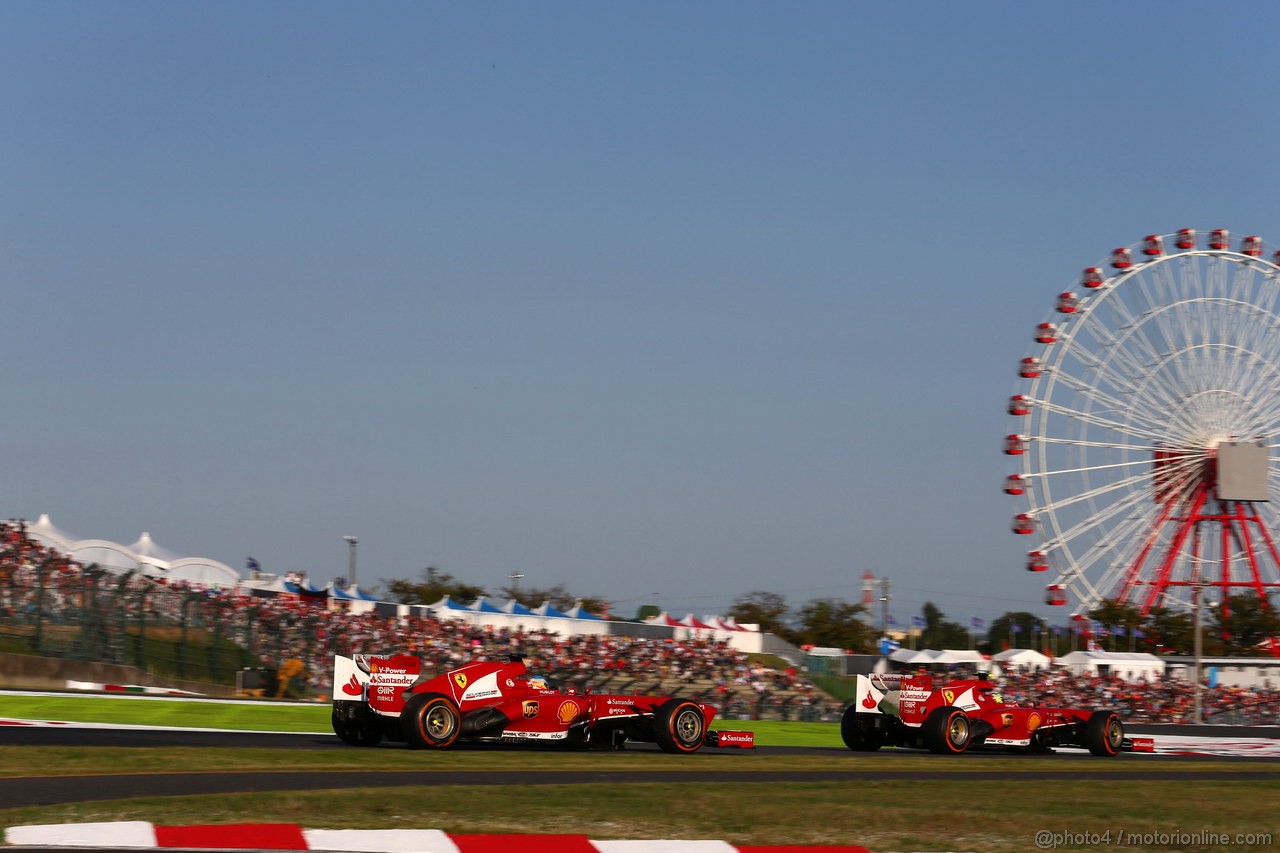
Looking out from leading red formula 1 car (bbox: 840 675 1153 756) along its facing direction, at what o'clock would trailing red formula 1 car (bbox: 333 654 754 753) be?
trailing red formula 1 car (bbox: 333 654 754 753) is roughly at 6 o'clock from leading red formula 1 car (bbox: 840 675 1153 756).

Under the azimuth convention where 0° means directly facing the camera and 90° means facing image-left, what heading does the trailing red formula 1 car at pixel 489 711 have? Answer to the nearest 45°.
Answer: approximately 225°

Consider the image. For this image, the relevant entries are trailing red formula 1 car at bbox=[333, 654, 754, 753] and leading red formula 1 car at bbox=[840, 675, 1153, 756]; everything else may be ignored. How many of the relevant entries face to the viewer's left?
0

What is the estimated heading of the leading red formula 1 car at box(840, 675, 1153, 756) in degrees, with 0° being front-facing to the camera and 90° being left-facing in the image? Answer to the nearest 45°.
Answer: approximately 225°
